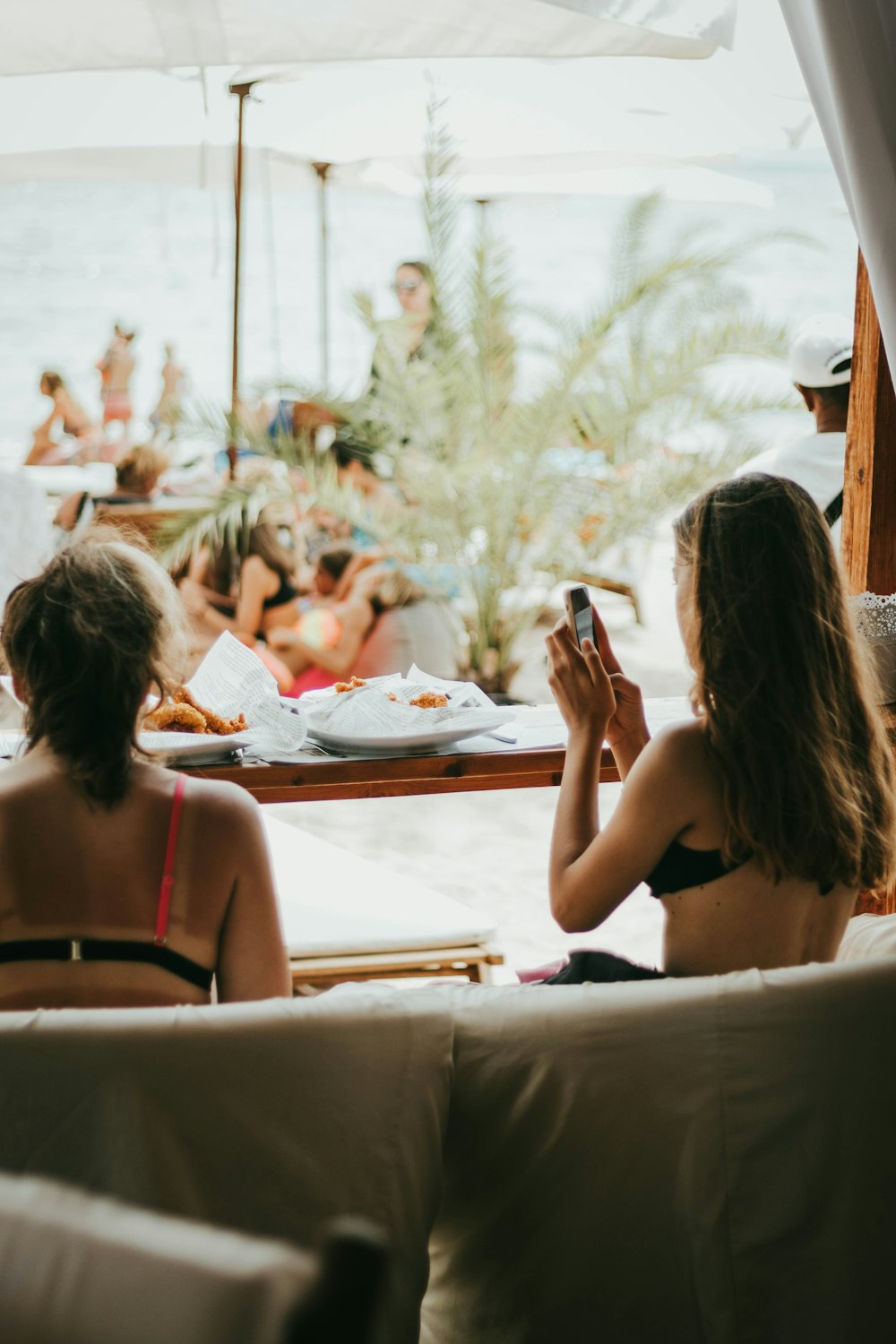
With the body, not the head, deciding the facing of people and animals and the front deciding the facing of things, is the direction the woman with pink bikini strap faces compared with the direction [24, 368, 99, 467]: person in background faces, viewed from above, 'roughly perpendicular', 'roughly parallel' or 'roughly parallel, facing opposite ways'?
roughly perpendicular

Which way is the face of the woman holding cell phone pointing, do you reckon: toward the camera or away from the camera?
away from the camera

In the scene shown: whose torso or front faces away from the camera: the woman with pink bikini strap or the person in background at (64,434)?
the woman with pink bikini strap

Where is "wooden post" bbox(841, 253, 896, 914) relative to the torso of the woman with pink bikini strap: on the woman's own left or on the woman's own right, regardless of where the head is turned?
on the woman's own right

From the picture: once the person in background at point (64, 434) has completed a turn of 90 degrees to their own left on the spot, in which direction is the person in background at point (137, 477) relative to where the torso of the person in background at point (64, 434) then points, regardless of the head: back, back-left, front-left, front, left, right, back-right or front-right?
front

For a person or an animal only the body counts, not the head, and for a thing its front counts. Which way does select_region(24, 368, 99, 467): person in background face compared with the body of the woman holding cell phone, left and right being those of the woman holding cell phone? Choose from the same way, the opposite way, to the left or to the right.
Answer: to the left

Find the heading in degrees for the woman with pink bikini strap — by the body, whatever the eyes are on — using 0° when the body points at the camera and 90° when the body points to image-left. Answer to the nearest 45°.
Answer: approximately 180°

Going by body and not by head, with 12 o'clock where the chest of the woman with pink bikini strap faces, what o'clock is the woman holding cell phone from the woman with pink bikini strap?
The woman holding cell phone is roughly at 3 o'clock from the woman with pink bikini strap.

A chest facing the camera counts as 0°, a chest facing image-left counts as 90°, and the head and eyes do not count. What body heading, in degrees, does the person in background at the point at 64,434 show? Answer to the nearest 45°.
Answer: approximately 90°

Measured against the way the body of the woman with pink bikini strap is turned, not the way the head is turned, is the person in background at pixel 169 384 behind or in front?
in front

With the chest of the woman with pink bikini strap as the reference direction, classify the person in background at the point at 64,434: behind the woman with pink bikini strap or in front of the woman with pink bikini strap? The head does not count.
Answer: in front

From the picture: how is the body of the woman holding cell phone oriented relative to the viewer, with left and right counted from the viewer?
facing away from the viewer and to the left of the viewer
